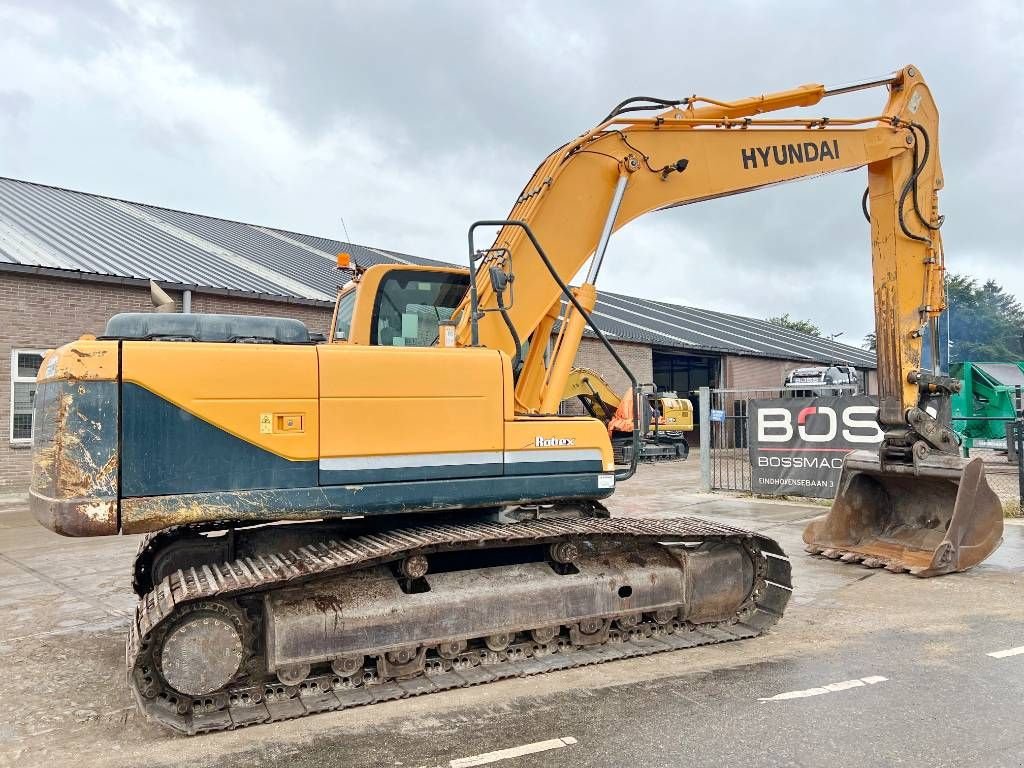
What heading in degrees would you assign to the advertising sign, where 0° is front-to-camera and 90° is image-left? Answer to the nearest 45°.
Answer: approximately 0°

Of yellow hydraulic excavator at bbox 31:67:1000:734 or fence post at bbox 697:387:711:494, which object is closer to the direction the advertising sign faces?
the yellow hydraulic excavator

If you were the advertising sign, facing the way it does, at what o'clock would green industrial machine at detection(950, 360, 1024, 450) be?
The green industrial machine is roughly at 7 o'clock from the advertising sign.

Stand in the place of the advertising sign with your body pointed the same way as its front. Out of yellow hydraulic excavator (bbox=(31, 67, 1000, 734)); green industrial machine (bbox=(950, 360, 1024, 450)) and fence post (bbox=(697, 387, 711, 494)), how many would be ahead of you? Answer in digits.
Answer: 1

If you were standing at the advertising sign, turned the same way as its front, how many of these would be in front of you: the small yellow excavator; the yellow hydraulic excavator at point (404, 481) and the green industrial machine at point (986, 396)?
1

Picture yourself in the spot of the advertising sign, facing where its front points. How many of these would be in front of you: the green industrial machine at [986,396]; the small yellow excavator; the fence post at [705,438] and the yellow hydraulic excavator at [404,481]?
1

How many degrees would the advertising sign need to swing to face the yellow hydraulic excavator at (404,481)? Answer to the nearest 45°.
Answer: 0° — it already faces it

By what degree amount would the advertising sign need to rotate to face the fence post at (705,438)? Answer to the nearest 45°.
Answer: approximately 135° to its right

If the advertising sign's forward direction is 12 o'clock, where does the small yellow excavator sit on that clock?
The small yellow excavator is roughly at 5 o'clock from the advertising sign.

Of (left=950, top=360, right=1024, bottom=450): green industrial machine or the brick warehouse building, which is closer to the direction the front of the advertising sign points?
the brick warehouse building
